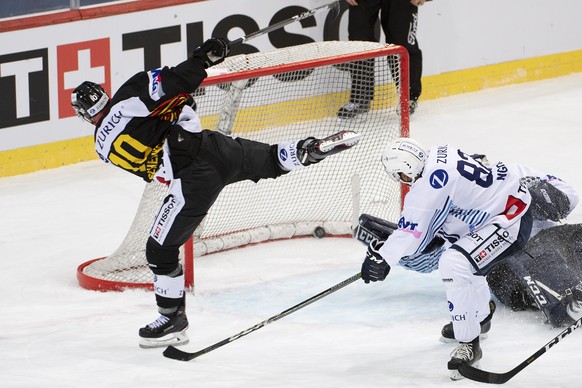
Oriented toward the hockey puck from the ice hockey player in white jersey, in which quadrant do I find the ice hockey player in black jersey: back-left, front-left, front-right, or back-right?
front-left

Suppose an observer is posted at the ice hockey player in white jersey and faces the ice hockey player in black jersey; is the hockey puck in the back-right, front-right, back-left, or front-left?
front-right

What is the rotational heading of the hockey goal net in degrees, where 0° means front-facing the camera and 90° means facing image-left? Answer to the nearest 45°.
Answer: approximately 315°
